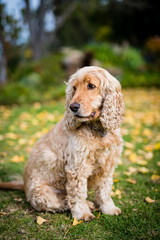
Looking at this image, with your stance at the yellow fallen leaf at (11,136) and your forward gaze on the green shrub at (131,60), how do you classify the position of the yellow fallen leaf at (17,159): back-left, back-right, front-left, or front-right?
back-right

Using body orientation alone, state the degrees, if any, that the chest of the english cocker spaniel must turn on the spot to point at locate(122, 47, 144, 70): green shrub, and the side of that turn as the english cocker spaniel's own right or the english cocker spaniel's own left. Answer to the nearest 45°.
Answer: approximately 135° to the english cocker spaniel's own left

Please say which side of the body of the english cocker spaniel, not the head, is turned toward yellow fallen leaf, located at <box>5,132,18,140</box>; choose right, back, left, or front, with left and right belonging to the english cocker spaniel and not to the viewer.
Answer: back

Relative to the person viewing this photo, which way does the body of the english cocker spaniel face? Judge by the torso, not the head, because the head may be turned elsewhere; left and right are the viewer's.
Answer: facing the viewer and to the right of the viewer

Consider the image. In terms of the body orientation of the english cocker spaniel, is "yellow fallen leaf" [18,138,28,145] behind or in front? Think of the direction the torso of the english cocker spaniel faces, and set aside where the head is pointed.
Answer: behind

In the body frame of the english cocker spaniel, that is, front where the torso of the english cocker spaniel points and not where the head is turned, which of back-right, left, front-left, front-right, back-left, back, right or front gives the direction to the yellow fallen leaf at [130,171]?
left

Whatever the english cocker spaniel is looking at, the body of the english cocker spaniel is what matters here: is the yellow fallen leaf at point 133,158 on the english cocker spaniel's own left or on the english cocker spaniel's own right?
on the english cocker spaniel's own left

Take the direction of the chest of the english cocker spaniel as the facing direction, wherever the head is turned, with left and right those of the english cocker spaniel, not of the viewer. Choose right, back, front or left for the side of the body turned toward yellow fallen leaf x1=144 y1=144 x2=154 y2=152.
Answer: left

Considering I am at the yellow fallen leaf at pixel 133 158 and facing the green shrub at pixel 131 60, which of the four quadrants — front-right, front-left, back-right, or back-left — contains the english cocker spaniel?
back-left

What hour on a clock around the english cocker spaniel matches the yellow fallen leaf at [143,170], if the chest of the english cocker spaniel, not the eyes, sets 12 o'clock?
The yellow fallen leaf is roughly at 9 o'clock from the english cocker spaniel.

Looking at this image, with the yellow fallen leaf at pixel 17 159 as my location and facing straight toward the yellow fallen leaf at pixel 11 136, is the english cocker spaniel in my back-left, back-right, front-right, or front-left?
back-right
